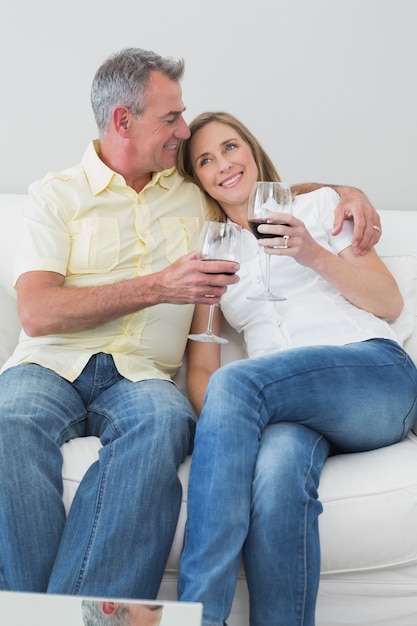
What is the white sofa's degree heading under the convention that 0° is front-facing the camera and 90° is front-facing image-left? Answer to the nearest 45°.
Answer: approximately 0°

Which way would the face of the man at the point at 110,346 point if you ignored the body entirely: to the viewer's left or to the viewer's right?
to the viewer's right
